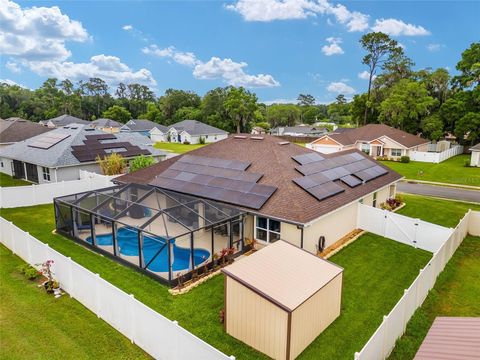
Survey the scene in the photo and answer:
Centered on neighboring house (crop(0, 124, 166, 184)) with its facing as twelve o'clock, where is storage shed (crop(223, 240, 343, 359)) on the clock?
The storage shed is roughly at 4 o'clock from the neighboring house.

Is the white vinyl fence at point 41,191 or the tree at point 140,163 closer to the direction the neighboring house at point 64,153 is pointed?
the tree

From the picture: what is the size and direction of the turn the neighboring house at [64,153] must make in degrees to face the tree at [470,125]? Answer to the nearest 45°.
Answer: approximately 45° to its right

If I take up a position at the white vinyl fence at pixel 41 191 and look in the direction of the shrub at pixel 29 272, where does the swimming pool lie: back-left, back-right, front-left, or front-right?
front-left

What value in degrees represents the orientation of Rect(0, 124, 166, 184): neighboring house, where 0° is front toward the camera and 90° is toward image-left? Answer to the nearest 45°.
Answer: approximately 225°

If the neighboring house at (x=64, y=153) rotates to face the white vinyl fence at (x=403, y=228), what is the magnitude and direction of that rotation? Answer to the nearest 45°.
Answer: approximately 90° to its right

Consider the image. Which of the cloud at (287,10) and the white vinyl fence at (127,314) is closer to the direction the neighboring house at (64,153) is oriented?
the cloud

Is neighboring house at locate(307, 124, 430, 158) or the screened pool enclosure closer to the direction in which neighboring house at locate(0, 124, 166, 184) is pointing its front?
the neighboring house

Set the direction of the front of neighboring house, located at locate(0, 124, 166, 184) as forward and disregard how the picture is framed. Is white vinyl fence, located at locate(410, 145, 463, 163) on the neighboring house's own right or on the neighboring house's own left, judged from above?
on the neighboring house's own right

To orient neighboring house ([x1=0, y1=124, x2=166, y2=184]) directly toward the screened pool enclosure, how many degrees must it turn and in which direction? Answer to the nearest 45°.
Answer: approximately 135° to its right

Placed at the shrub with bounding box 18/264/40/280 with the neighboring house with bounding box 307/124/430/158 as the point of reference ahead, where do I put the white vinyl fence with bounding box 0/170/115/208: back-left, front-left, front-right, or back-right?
front-left

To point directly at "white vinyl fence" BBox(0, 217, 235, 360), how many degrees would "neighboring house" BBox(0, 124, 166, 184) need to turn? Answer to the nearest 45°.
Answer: approximately 135° to its right

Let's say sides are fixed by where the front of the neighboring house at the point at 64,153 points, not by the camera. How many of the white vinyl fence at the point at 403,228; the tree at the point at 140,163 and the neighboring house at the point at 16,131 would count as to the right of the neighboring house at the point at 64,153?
2

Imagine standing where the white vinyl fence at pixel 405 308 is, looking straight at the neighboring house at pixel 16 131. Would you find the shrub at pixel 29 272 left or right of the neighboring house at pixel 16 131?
left

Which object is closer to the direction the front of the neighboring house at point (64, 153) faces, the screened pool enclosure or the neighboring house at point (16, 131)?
the neighboring house

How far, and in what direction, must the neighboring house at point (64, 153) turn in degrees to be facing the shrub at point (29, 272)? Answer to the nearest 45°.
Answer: approximately 135° to its right

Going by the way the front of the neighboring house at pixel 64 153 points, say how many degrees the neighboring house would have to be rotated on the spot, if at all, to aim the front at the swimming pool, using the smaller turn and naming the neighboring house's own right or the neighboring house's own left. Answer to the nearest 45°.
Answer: approximately 135° to the neighboring house's own right

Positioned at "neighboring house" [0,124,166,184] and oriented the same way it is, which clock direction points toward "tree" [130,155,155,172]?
The tree is roughly at 3 o'clock from the neighboring house.
